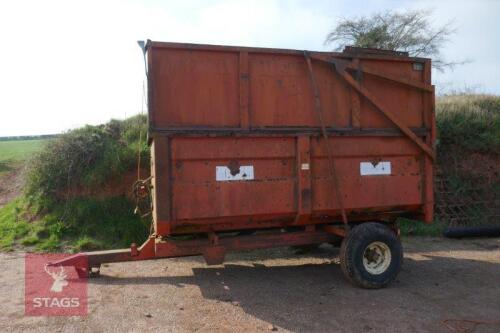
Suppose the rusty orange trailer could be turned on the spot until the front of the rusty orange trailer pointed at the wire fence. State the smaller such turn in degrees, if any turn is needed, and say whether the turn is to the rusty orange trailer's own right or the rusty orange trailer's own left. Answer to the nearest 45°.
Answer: approximately 135° to the rusty orange trailer's own right

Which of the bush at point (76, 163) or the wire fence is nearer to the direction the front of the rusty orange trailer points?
the bush

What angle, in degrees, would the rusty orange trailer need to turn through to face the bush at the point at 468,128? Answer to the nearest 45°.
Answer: approximately 135° to its right

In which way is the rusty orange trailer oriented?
to the viewer's left

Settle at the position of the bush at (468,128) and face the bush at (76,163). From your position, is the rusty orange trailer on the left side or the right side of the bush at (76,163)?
left

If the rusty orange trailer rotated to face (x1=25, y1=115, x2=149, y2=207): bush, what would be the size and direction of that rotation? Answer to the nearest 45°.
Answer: approximately 45° to its right

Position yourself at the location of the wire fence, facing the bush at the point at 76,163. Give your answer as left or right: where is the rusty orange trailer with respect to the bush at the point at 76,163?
left
